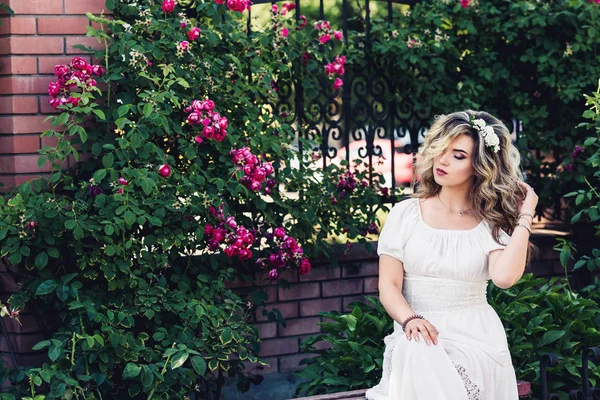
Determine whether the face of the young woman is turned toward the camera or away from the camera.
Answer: toward the camera

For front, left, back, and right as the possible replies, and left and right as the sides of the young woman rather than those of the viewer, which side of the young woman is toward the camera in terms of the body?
front

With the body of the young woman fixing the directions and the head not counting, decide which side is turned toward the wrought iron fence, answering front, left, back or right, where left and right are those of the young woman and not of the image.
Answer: back

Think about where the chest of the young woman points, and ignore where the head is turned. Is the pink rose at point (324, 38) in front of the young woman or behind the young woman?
behind
